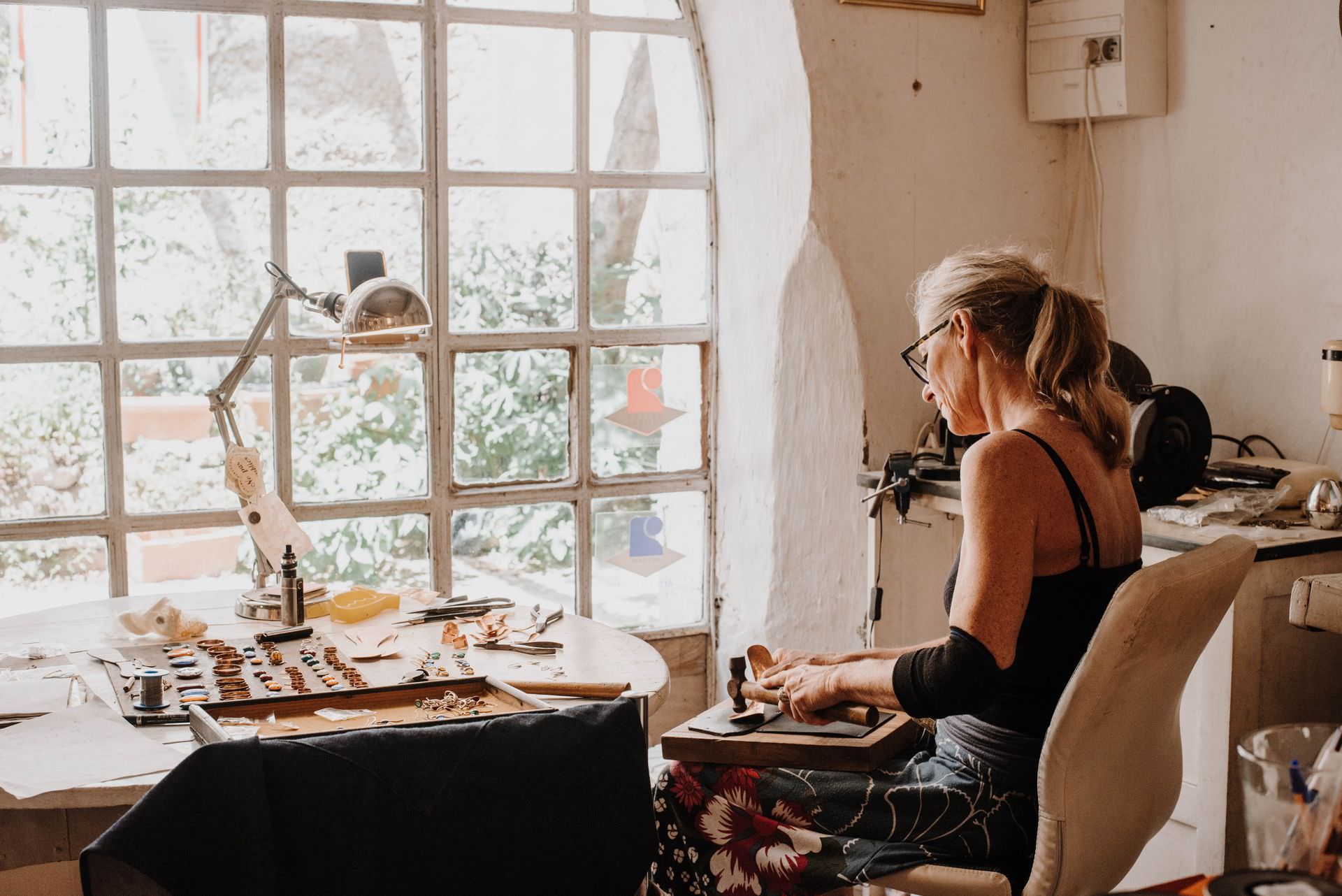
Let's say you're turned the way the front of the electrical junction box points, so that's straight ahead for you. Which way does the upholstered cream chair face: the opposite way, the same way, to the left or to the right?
to the right

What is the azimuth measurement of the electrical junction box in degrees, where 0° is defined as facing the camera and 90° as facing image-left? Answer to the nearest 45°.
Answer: approximately 45°

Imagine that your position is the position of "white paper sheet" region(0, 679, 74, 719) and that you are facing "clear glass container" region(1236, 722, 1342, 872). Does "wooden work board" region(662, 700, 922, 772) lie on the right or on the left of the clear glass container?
left

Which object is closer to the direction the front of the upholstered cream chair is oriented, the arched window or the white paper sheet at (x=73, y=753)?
the arched window

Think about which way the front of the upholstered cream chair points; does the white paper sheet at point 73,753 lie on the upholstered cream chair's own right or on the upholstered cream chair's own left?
on the upholstered cream chair's own left
